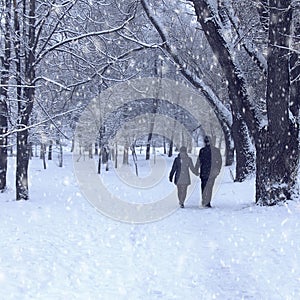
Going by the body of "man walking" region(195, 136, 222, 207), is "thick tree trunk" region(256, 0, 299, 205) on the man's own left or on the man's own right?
on the man's own right

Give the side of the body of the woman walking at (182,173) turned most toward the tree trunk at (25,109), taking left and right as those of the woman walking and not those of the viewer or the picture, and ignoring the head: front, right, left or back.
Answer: left

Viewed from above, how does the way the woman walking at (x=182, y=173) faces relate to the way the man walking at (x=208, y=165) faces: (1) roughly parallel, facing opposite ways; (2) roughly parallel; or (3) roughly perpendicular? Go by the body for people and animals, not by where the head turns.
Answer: roughly parallel

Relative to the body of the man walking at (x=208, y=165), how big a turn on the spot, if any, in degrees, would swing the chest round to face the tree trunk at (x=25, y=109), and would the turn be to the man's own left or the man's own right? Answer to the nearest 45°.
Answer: approximately 90° to the man's own left

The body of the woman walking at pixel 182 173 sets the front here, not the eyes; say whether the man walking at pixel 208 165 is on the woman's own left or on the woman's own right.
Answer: on the woman's own right

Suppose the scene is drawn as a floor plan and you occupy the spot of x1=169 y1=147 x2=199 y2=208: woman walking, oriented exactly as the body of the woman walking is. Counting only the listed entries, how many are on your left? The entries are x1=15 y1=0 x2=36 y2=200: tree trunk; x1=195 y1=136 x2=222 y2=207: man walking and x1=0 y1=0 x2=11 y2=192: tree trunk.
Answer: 2

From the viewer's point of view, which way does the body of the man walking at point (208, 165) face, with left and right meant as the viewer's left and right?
facing away from the viewer

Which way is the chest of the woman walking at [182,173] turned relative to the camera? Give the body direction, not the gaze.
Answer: away from the camera

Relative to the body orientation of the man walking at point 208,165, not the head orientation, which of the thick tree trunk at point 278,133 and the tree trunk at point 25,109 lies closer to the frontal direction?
the tree trunk

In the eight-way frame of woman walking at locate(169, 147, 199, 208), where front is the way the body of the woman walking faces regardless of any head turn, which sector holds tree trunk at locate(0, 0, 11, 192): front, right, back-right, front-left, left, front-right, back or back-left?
left

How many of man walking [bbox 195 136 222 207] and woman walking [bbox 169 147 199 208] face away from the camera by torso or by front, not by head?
2
